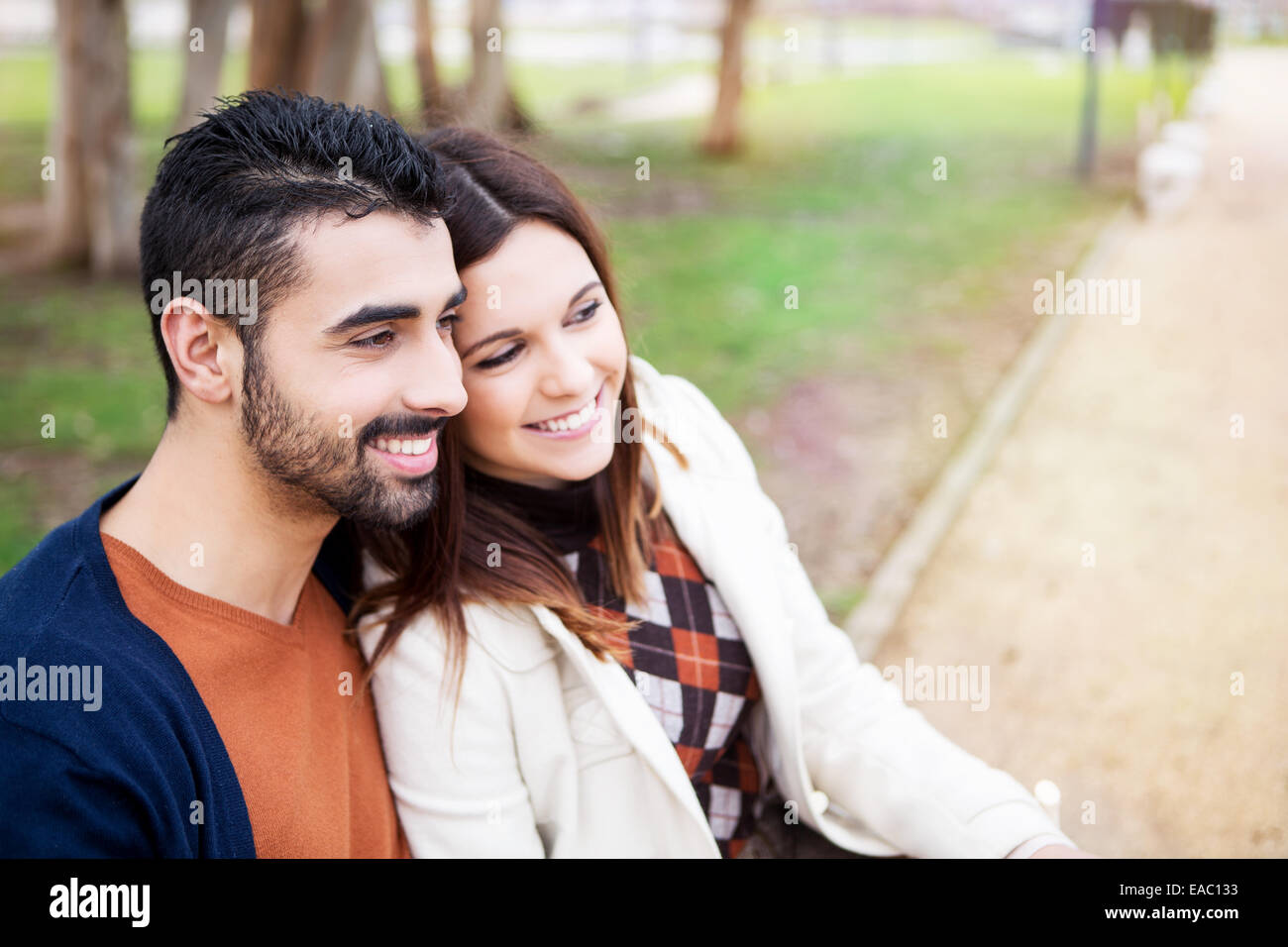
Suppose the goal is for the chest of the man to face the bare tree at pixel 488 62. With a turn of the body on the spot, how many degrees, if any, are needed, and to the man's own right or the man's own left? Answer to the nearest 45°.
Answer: approximately 135° to the man's own left

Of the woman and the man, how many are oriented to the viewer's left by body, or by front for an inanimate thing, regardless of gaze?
0

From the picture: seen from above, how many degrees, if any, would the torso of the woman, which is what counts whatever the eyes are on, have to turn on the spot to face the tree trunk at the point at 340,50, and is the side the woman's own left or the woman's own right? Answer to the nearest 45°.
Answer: approximately 135° to the woman's own left

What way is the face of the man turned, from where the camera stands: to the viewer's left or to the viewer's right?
to the viewer's right

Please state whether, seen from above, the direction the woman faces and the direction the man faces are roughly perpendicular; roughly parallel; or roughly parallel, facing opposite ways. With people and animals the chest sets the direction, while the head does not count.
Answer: roughly parallel

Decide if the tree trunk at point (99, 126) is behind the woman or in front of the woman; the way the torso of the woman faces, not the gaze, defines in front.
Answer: behind

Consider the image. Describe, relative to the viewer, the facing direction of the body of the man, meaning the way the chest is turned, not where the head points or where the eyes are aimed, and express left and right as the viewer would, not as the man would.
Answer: facing the viewer and to the right of the viewer

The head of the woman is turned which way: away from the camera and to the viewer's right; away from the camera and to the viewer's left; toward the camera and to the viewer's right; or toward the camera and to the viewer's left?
toward the camera and to the viewer's right

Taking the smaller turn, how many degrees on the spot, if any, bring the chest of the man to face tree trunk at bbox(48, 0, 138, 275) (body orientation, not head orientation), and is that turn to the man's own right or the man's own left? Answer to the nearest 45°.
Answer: approximately 135° to the man's own left
